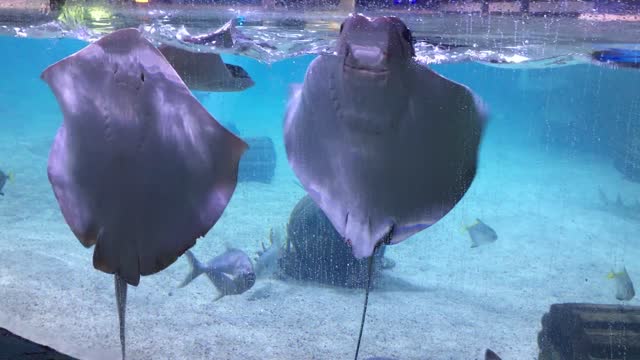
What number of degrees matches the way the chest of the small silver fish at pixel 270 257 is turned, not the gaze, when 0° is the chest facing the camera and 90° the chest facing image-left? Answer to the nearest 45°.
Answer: approximately 45°

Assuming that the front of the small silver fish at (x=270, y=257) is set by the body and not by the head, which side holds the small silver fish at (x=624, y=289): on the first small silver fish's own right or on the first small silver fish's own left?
on the first small silver fish's own left

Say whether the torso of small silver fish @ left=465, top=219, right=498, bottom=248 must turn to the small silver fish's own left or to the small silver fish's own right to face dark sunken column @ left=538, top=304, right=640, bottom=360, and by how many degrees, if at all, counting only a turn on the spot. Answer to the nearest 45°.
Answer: approximately 90° to the small silver fish's own right

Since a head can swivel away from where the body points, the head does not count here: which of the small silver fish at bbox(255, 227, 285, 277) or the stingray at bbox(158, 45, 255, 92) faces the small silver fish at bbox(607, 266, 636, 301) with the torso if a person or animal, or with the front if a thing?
the stingray

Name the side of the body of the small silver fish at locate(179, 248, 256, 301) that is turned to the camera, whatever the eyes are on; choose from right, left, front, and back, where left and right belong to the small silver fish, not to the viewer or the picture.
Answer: right

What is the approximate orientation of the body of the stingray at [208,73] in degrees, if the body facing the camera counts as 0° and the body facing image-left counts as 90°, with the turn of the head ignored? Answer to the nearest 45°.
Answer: approximately 270°
